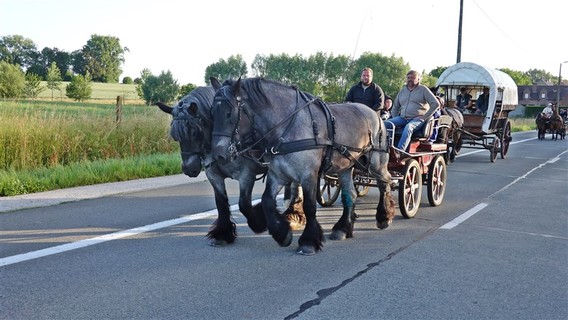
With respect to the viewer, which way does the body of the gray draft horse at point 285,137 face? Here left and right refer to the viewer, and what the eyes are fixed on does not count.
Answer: facing the viewer and to the left of the viewer

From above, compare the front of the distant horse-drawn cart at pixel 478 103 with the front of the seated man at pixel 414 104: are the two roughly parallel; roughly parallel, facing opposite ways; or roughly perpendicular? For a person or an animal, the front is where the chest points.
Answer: roughly parallel

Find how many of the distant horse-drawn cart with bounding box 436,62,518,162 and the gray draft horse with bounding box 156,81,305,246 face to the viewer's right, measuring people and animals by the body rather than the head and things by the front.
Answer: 0

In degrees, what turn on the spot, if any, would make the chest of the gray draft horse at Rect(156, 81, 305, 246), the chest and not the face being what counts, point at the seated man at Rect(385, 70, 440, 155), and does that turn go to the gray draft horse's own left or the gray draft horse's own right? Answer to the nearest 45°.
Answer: approximately 180°

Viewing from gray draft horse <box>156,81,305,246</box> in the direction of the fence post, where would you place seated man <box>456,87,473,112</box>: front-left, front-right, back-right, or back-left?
front-right

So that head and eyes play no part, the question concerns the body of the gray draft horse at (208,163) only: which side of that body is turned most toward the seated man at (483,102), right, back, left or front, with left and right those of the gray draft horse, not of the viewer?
back

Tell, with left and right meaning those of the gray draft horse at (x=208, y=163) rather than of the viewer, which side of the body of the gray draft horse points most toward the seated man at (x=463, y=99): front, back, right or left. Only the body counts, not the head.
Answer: back

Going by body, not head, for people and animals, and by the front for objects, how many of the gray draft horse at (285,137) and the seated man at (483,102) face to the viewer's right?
0

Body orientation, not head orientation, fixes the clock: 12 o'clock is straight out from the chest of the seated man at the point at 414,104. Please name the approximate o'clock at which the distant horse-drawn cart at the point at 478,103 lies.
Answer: The distant horse-drawn cart is roughly at 5 o'clock from the seated man.

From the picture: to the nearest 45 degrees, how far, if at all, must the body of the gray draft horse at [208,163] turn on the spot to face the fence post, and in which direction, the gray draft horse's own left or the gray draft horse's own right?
approximately 135° to the gray draft horse's own right

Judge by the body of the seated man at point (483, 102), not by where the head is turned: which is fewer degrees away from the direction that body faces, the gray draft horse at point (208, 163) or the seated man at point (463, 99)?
the gray draft horse

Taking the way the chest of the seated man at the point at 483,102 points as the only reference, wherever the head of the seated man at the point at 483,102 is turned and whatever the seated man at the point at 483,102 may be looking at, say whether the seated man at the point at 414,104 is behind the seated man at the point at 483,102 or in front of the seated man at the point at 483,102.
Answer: in front
